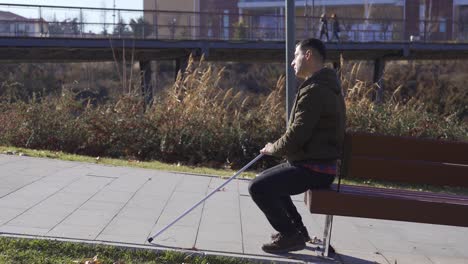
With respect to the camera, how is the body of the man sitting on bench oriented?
to the viewer's left

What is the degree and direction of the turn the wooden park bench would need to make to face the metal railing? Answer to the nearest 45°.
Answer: approximately 135° to its right

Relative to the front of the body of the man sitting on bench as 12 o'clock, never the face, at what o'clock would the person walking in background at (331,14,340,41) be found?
The person walking in background is roughly at 3 o'clock from the man sitting on bench.

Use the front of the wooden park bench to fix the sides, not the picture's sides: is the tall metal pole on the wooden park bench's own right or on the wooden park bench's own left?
on the wooden park bench's own right

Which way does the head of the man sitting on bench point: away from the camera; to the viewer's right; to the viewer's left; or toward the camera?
to the viewer's left

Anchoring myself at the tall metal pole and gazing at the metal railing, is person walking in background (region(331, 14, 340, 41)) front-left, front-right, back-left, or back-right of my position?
front-right

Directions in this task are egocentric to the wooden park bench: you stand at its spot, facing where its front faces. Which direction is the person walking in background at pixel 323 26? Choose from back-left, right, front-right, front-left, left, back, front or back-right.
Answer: back-right

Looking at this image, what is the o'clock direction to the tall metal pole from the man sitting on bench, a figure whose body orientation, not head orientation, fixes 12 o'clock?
The tall metal pole is roughly at 3 o'clock from the man sitting on bench.

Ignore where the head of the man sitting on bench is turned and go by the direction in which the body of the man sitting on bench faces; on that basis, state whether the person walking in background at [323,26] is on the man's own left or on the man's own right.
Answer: on the man's own right

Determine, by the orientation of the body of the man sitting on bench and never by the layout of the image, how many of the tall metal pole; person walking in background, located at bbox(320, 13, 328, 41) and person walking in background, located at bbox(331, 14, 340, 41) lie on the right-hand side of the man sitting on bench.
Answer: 3

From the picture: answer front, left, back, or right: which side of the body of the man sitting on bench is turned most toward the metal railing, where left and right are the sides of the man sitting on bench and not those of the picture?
right
